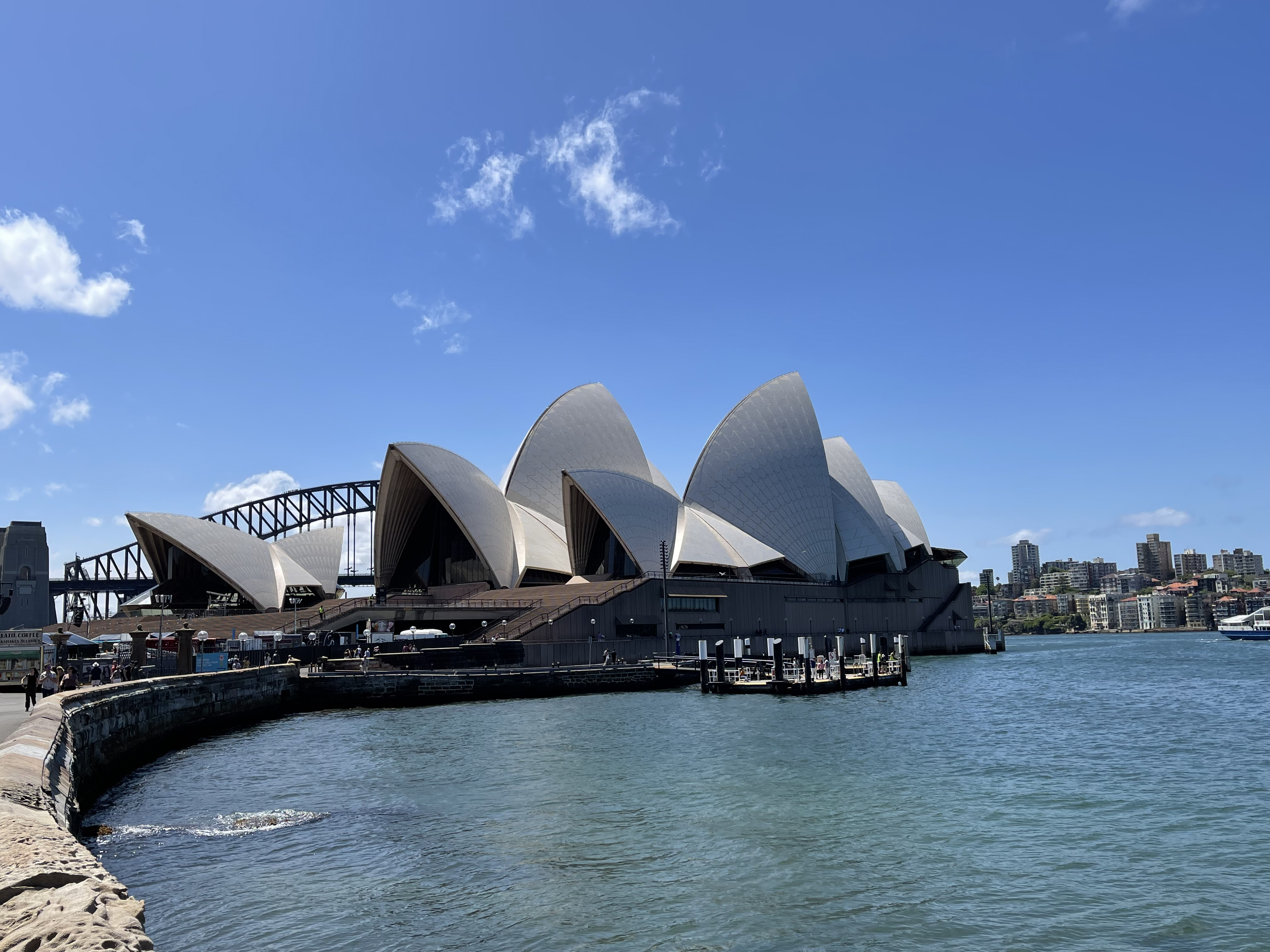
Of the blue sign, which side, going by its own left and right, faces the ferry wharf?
left

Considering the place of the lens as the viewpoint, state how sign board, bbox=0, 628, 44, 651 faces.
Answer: facing the viewer

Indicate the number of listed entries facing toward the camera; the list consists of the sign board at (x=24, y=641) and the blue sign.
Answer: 2

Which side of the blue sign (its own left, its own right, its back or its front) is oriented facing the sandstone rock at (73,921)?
front

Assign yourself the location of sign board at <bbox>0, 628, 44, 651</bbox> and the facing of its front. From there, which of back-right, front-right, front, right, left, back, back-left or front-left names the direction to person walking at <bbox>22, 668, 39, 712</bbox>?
front

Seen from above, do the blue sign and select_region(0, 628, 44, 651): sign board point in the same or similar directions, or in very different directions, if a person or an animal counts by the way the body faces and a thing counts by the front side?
same or similar directions

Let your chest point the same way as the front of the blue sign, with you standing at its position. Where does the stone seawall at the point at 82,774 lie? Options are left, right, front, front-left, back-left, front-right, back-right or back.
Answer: front

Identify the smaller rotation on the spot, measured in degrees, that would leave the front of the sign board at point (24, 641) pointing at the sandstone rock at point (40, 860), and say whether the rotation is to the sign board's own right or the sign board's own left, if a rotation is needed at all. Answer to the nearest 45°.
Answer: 0° — it already faces it

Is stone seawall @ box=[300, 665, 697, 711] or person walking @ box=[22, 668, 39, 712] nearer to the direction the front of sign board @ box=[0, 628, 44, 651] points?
the person walking

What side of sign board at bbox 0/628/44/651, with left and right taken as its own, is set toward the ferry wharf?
left

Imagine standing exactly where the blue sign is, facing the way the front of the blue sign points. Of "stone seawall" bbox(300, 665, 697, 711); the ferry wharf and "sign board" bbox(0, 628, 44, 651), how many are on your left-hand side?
2

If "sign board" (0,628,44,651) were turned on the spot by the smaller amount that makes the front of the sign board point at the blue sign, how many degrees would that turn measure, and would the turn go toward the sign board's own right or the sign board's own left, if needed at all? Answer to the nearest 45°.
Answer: approximately 90° to the sign board's own left

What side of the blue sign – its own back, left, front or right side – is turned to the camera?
front

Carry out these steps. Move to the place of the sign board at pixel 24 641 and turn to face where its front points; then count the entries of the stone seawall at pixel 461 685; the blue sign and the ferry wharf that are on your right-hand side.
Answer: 0

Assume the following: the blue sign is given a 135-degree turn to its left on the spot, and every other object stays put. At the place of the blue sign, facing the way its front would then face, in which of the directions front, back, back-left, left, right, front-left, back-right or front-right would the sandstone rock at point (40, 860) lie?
back-right

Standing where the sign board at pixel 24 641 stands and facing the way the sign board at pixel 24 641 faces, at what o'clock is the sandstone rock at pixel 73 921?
The sandstone rock is roughly at 12 o'clock from the sign board.
